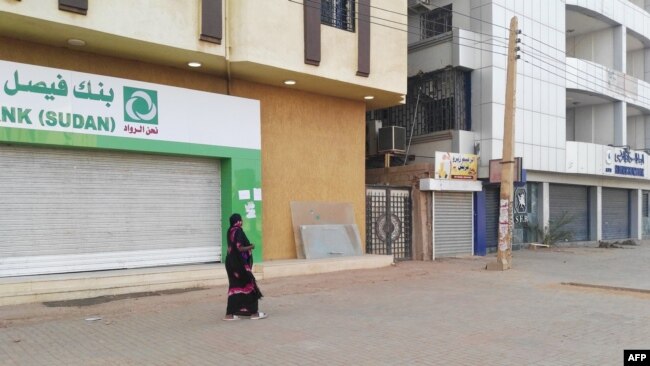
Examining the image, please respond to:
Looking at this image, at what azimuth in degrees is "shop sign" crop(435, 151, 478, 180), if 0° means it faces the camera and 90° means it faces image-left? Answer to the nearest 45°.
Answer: approximately 0°

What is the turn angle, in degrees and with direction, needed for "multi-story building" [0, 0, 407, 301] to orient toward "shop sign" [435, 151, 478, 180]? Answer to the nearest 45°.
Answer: approximately 90° to its left

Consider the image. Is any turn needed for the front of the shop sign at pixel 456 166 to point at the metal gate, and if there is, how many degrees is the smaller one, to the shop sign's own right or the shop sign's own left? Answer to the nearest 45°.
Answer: approximately 45° to the shop sign's own right

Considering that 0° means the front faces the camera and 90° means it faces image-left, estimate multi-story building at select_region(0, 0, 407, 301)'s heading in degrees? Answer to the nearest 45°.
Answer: approximately 315°
